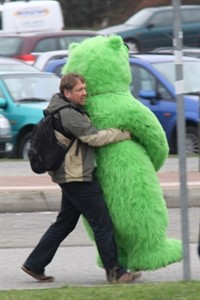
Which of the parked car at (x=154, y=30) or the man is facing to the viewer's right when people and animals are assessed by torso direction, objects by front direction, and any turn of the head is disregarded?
the man

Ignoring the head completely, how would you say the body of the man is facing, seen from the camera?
to the viewer's right

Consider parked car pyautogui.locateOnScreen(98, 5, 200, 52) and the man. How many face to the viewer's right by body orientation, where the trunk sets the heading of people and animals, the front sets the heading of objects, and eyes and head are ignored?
1
